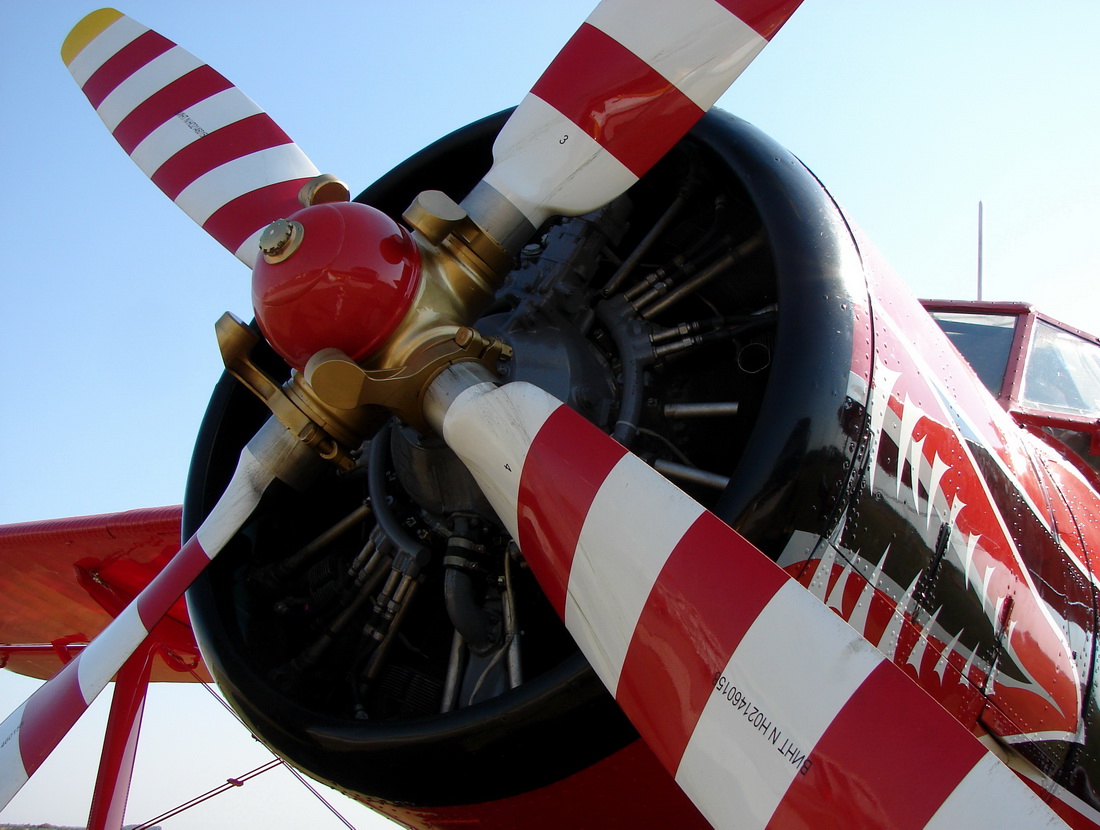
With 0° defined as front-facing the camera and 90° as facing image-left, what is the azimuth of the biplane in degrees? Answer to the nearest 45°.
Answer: approximately 45°
